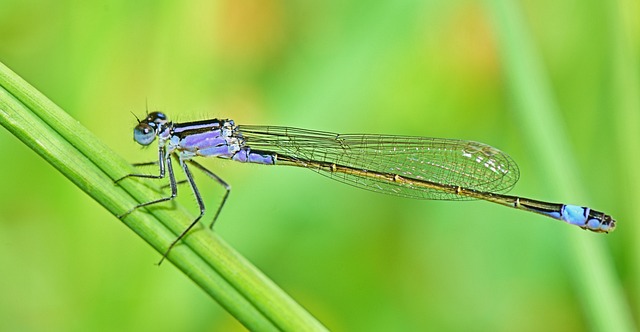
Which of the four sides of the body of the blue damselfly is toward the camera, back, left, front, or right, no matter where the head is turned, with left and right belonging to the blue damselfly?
left
